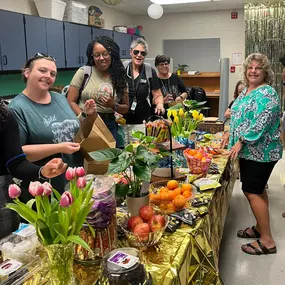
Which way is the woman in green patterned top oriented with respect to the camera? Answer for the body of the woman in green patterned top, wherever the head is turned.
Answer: to the viewer's left

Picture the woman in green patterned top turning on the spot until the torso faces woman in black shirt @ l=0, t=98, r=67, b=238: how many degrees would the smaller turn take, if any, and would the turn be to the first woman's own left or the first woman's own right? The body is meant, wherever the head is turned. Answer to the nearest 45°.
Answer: approximately 45° to the first woman's own left

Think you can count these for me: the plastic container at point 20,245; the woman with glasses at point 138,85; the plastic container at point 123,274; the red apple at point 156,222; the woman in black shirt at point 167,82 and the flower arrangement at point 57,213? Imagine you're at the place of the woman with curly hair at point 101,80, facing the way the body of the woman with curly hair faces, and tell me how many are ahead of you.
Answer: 4

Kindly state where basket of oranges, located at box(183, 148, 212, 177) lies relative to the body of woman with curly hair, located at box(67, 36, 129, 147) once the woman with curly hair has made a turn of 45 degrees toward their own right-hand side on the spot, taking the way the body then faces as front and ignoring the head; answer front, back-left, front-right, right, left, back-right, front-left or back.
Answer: left

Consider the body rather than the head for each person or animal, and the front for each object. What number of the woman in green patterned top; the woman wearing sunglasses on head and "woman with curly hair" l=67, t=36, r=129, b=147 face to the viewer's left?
1

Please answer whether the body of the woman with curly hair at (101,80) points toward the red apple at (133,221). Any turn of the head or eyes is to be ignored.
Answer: yes

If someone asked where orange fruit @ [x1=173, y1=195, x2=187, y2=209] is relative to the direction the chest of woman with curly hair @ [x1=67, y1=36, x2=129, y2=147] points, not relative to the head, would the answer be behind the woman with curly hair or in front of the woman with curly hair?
in front

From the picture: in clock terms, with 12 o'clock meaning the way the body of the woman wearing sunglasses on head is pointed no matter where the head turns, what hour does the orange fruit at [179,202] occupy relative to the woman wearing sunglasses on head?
The orange fruit is roughly at 12 o'clock from the woman wearing sunglasses on head.

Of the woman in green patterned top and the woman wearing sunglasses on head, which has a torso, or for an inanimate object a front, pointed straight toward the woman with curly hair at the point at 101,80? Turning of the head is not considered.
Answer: the woman in green patterned top

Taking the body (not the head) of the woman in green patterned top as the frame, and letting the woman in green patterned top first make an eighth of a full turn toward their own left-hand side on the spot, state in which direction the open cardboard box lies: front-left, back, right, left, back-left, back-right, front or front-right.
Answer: front

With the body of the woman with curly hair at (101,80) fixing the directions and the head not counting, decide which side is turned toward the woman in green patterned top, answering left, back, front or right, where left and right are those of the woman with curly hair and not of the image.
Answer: left

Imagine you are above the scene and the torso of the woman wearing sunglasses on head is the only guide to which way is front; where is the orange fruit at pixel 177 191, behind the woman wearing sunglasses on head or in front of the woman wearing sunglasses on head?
in front

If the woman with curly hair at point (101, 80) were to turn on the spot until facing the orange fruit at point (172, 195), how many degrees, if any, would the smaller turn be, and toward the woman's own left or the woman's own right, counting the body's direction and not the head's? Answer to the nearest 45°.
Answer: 0° — they already face it

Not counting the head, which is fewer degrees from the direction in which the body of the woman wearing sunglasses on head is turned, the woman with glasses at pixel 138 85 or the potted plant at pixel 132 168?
the potted plant

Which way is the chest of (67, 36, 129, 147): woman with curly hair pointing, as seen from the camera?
toward the camera

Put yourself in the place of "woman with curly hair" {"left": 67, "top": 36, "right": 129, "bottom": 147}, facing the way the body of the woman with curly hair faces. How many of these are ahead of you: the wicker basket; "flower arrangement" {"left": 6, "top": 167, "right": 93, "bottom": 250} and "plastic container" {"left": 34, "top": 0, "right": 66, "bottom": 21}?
1

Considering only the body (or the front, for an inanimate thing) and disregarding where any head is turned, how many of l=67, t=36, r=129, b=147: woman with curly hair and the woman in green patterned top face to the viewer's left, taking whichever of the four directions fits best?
1
